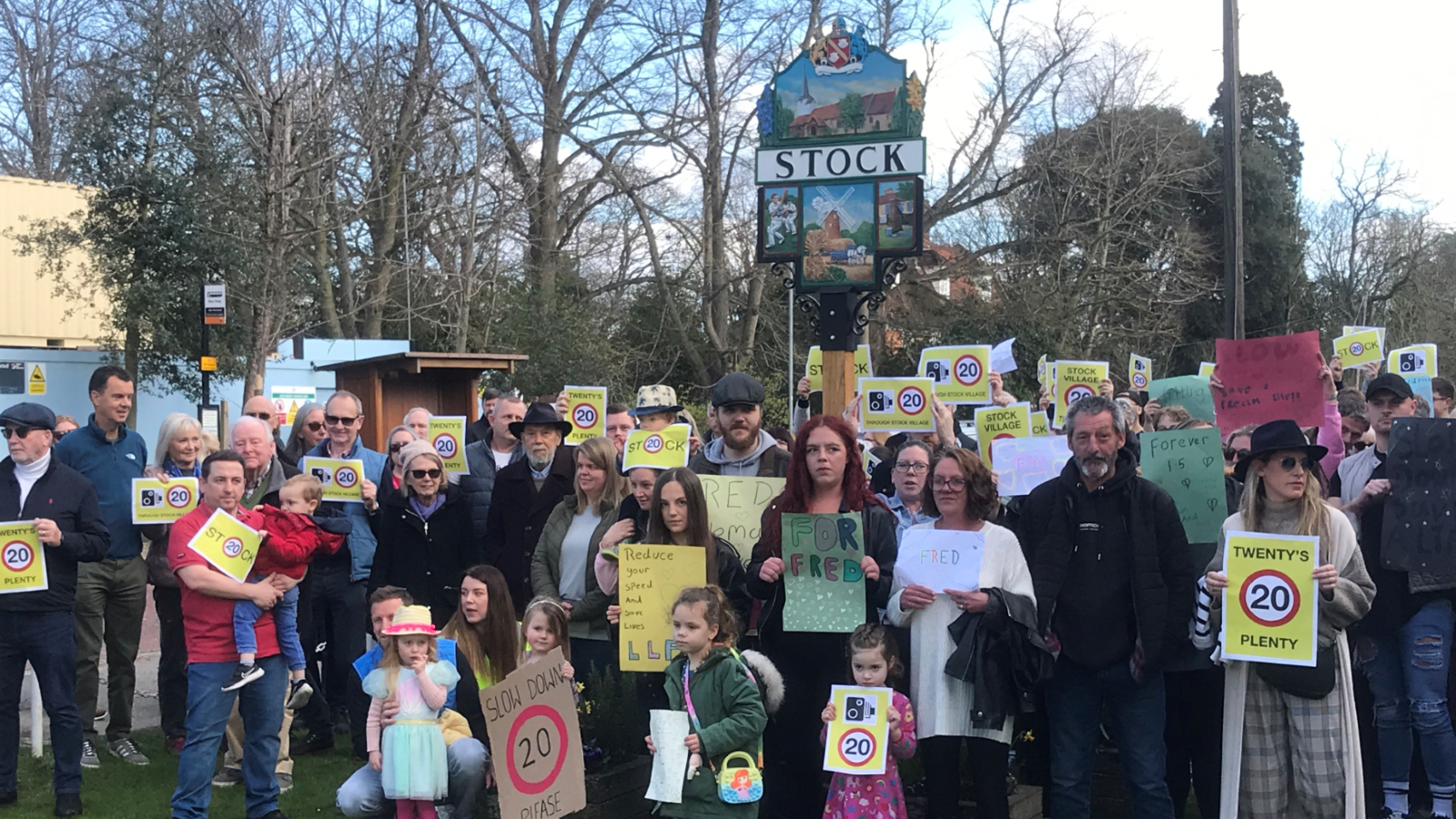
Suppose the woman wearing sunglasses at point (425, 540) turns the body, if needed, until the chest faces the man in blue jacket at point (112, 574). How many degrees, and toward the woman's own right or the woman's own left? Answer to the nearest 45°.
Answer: approximately 135° to the woman's own right

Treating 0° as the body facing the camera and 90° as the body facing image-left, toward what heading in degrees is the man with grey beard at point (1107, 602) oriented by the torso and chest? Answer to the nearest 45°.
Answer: approximately 0°

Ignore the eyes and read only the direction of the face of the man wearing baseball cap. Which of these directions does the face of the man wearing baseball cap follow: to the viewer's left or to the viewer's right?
to the viewer's left

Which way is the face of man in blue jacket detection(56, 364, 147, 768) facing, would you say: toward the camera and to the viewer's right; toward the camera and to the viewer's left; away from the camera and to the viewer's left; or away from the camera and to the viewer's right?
toward the camera and to the viewer's right

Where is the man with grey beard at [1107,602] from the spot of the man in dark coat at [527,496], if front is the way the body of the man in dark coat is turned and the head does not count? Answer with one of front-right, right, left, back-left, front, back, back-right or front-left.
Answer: front-left

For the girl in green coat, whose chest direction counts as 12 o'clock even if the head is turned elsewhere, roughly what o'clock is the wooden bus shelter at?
The wooden bus shelter is roughly at 4 o'clock from the girl in green coat.

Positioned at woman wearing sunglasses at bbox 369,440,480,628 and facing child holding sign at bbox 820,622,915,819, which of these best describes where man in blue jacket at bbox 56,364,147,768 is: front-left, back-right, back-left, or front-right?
back-right
